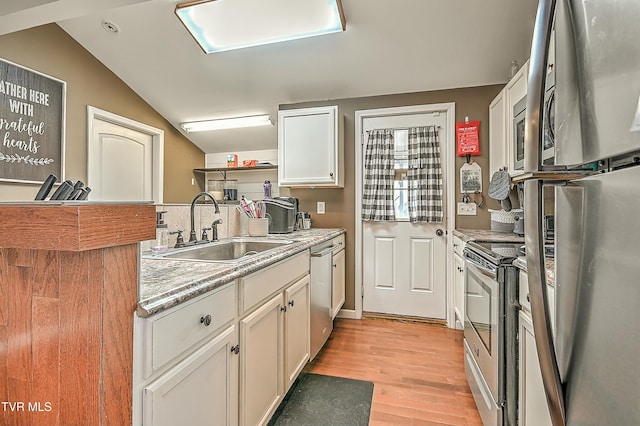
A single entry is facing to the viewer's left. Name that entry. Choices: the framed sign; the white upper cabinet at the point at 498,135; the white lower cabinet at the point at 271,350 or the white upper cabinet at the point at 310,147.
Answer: the white upper cabinet at the point at 498,135

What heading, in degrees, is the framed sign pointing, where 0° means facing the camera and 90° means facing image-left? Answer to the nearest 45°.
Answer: approximately 315°

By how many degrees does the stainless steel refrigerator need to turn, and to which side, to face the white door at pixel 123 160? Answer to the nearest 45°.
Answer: approximately 45° to its right

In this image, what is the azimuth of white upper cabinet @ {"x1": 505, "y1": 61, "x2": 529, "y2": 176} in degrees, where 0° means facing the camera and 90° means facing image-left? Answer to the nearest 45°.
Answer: approximately 90°

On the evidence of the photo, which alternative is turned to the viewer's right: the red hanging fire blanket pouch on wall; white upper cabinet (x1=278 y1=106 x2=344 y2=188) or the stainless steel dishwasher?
the stainless steel dishwasher

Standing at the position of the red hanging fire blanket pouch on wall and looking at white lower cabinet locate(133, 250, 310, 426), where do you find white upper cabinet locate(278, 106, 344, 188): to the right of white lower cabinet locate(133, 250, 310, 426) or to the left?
right

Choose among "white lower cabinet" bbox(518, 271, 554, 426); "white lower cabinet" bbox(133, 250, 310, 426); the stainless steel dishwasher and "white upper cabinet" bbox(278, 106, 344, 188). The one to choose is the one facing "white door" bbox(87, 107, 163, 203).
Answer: "white lower cabinet" bbox(518, 271, 554, 426)

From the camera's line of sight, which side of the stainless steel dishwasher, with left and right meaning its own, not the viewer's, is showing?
right

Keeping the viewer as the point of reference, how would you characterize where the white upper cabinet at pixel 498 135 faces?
facing to the left of the viewer
